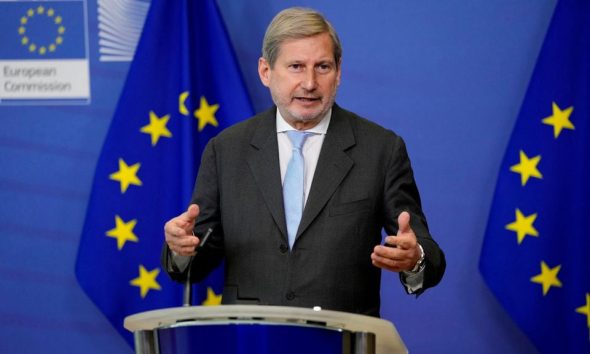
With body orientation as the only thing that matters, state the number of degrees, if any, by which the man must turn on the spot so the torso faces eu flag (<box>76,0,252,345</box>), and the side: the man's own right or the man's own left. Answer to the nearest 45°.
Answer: approximately 135° to the man's own right

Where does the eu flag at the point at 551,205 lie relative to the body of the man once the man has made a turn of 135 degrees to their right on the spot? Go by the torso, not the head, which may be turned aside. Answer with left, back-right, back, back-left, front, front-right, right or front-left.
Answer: right

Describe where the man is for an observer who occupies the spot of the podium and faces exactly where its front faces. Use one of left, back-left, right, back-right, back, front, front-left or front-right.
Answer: back

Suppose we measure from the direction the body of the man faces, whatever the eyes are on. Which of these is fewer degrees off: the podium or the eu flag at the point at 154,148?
the podium

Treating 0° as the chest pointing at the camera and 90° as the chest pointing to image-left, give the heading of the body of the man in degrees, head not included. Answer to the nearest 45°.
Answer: approximately 0°

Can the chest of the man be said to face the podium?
yes
